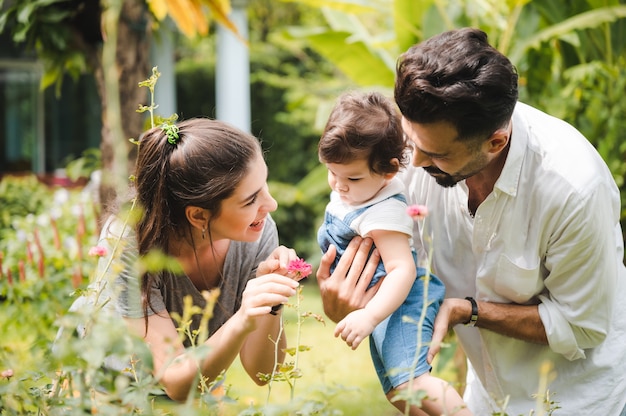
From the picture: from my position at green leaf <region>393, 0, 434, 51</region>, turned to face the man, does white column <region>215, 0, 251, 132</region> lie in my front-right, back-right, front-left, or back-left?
back-right

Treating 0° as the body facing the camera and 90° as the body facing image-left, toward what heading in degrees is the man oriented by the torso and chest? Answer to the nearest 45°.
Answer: approximately 45°

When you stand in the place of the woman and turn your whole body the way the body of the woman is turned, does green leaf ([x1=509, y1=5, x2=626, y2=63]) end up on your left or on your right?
on your left

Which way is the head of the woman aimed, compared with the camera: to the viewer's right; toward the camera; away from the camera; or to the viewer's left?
to the viewer's right

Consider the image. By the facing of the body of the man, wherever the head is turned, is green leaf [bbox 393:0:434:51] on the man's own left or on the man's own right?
on the man's own right

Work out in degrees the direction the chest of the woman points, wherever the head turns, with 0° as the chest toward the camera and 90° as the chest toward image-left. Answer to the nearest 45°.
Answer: approximately 315°

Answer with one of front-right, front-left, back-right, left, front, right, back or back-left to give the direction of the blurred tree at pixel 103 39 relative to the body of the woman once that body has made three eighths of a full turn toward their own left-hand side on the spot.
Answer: front

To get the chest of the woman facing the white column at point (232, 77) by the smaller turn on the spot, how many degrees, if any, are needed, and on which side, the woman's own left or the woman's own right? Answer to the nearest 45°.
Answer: approximately 135° to the woman's own left

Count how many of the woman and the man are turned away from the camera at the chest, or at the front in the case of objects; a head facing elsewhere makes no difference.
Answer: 0

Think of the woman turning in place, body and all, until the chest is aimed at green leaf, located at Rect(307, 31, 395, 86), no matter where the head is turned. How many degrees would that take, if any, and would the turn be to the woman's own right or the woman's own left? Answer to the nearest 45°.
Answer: approximately 135° to the woman's own left

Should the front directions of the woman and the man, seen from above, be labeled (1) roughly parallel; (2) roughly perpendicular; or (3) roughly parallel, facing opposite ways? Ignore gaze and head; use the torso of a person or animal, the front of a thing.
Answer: roughly perpendicular
